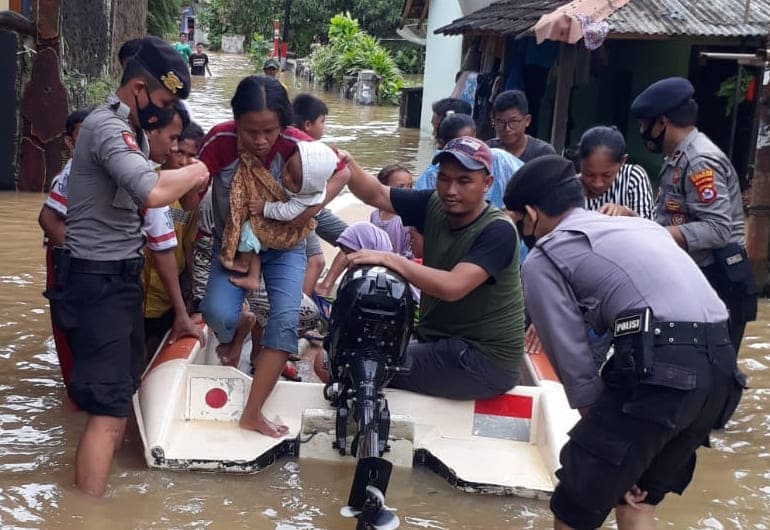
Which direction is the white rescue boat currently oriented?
away from the camera

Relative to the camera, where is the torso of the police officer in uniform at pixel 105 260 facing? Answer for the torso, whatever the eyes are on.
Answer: to the viewer's right

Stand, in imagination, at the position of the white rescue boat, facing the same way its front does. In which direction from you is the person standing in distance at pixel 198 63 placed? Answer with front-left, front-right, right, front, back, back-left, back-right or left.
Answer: front

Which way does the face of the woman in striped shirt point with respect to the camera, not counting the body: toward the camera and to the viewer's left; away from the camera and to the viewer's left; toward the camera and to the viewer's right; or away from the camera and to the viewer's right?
toward the camera and to the viewer's left

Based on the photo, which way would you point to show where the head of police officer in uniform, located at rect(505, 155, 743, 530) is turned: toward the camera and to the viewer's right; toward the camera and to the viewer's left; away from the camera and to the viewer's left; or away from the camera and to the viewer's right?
away from the camera and to the viewer's left

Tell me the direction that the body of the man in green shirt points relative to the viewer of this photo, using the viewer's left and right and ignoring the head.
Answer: facing the viewer and to the left of the viewer

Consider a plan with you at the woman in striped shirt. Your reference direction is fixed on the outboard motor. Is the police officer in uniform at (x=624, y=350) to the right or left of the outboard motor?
left

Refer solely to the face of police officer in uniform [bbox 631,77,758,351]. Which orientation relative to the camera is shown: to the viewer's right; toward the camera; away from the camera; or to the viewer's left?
to the viewer's left

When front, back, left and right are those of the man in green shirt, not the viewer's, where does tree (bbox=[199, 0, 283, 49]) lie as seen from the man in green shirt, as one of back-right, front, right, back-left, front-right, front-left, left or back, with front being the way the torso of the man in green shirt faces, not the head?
back-right

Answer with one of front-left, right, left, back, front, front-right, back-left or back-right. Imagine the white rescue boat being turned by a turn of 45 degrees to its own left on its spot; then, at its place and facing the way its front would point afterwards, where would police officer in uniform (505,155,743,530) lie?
back

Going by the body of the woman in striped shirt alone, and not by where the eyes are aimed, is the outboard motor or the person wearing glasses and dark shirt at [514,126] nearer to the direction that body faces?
the outboard motor

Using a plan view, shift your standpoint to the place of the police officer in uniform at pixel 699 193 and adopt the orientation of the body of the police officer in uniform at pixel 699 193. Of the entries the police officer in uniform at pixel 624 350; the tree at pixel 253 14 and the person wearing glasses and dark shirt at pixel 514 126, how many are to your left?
1

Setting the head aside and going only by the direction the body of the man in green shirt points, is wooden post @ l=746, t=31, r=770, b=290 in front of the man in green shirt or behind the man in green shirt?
behind
